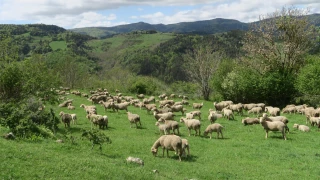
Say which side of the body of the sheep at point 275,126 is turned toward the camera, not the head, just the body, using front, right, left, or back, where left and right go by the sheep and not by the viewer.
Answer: left

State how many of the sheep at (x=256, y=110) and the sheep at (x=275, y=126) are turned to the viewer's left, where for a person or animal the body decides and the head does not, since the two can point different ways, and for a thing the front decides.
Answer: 2

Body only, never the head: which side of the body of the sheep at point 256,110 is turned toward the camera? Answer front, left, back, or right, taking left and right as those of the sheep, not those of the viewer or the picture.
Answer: left

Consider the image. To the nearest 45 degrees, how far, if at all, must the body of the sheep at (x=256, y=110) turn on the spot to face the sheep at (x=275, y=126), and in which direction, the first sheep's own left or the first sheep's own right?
approximately 90° to the first sheep's own left

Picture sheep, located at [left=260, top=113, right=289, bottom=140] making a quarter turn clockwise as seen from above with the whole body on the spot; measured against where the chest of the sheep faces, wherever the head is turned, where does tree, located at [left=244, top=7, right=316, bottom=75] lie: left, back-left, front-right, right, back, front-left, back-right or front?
front

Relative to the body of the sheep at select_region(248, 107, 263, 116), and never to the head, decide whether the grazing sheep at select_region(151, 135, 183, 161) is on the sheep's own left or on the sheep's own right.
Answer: on the sheep's own left

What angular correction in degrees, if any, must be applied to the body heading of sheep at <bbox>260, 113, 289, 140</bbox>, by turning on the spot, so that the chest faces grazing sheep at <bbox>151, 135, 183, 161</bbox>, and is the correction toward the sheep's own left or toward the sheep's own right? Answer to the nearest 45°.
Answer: approximately 45° to the sheep's own left

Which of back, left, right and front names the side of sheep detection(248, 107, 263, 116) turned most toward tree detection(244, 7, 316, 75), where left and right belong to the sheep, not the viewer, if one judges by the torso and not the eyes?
right

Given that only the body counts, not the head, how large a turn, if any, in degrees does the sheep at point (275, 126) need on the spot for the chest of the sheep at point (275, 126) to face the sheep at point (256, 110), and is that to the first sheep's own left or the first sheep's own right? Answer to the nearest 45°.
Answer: approximately 90° to the first sheep's own right
